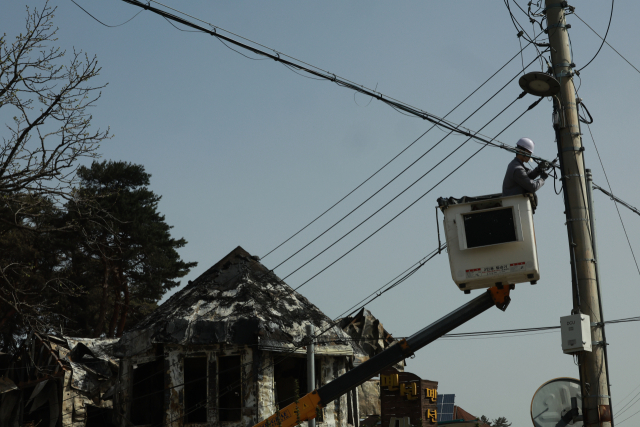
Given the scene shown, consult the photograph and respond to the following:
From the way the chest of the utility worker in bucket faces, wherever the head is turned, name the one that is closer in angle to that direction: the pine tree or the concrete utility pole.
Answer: the concrete utility pole

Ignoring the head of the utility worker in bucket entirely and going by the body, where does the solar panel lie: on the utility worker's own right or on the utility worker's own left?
on the utility worker's own left

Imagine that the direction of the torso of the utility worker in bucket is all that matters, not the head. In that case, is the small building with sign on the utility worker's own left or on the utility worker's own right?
on the utility worker's own left

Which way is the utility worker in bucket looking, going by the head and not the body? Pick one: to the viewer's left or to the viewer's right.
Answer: to the viewer's right

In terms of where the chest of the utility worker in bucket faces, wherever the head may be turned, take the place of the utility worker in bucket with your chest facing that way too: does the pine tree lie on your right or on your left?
on your left

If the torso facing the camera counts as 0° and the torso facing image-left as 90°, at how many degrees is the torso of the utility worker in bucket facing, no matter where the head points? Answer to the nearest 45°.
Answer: approximately 270°

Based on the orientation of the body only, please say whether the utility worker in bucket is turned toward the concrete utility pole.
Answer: yes
